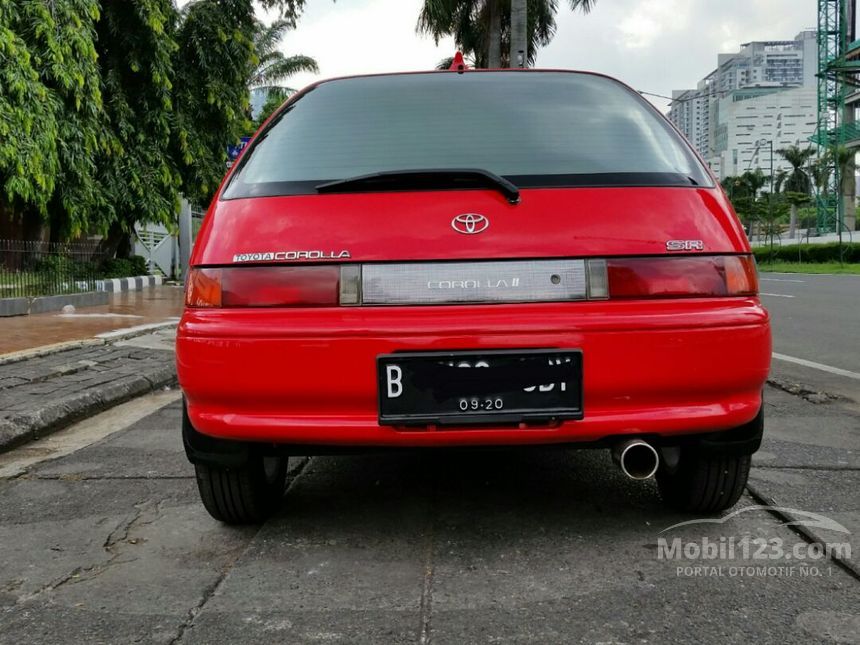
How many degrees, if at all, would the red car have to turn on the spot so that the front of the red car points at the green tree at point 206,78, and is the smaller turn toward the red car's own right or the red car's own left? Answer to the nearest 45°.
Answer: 0° — it already faces it

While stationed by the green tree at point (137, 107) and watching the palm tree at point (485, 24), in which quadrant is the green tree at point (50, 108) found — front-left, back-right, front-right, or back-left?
back-right

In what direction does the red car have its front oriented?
away from the camera

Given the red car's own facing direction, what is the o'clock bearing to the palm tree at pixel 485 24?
The palm tree is roughly at 12 o'clock from the red car.

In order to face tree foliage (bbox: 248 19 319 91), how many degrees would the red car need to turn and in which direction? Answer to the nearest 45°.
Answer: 0° — it already faces it
